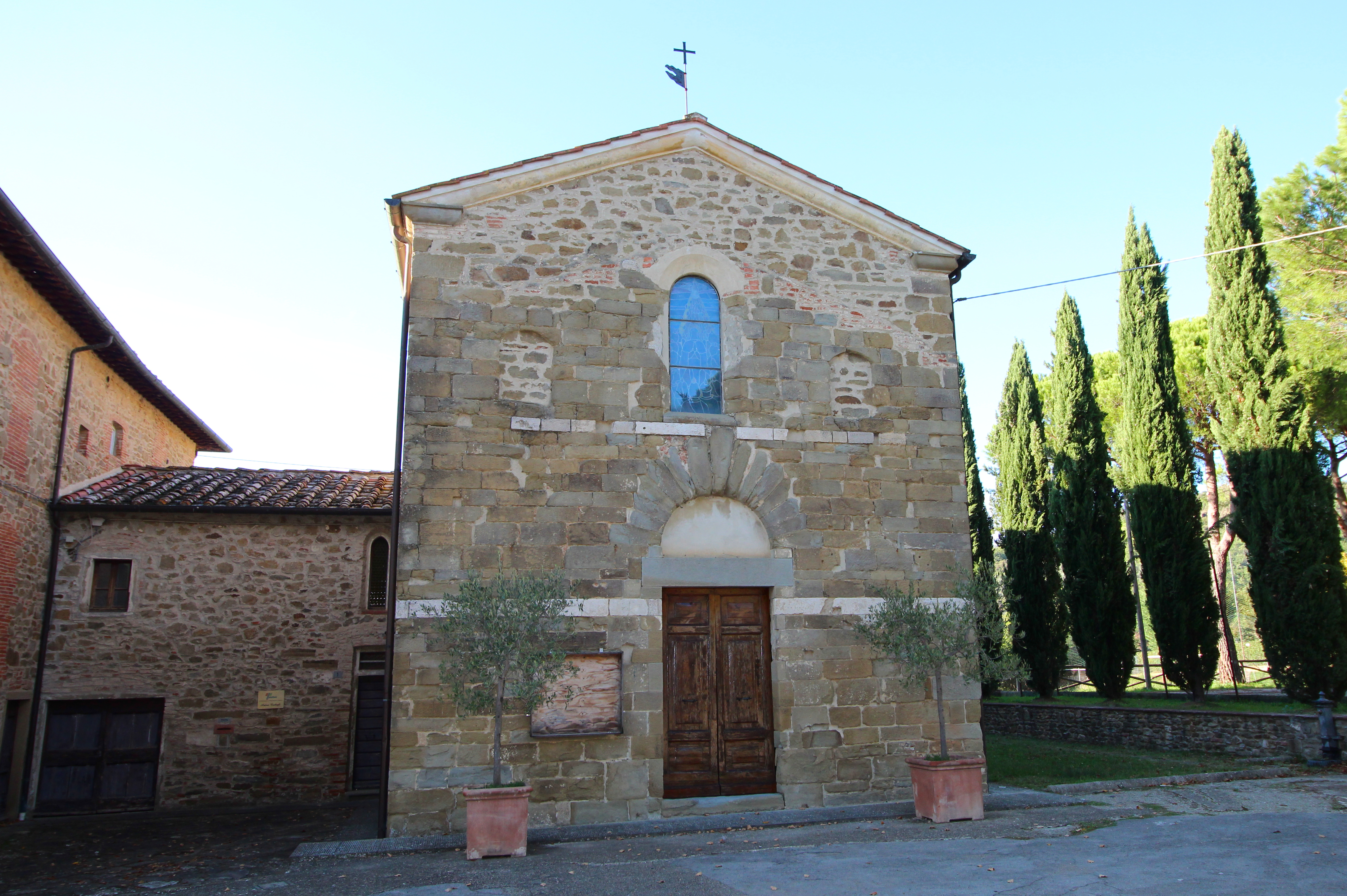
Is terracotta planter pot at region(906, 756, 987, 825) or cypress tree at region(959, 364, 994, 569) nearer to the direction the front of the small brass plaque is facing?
the terracotta planter pot

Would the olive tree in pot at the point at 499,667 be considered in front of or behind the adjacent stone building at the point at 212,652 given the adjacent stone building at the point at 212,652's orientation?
in front

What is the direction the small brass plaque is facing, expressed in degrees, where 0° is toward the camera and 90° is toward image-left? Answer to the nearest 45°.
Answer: approximately 0°

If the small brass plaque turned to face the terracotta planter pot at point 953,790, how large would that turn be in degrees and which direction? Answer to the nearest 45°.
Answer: approximately 45° to its left

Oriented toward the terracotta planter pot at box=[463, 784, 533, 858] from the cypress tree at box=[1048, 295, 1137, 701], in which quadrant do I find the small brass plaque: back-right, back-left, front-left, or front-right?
front-right

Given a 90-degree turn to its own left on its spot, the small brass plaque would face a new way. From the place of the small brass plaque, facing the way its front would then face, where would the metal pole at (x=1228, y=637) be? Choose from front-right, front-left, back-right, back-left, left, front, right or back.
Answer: front

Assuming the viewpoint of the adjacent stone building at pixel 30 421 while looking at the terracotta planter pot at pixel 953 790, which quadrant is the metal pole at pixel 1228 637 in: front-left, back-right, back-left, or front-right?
front-left

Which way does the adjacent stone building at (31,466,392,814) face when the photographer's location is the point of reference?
facing the viewer

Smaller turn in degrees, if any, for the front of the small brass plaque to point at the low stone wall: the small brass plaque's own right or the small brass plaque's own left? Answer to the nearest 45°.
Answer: approximately 90° to the small brass plaque's own left

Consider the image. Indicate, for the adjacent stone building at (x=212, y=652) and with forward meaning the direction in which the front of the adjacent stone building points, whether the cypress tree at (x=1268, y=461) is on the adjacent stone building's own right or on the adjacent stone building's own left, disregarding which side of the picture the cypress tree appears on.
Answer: on the adjacent stone building's own left

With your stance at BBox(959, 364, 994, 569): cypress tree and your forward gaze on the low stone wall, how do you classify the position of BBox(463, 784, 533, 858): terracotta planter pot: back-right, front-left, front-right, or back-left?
front-right

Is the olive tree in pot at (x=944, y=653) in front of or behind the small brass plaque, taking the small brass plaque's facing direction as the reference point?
in front

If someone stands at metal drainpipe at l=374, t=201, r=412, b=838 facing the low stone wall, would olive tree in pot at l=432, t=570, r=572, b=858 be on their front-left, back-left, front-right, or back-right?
front-right
